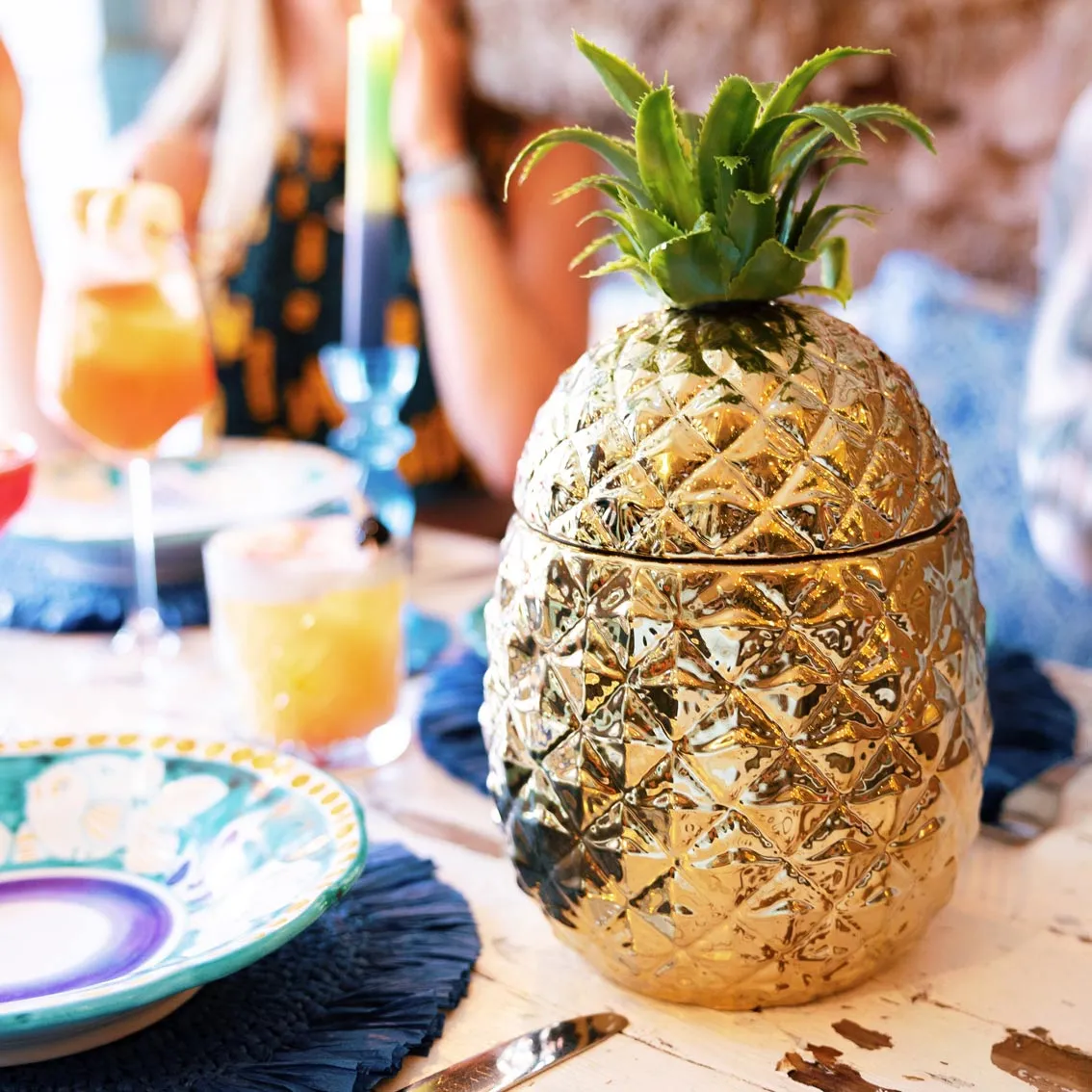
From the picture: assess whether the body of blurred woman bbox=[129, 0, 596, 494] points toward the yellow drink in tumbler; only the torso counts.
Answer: yes

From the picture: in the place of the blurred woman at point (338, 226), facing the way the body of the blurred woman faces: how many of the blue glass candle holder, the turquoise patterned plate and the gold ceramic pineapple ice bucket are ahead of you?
3

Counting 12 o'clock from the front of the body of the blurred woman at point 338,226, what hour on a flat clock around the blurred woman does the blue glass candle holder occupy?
The blue glass candle holder is roughly at 12 o'clock from the blurred woman.

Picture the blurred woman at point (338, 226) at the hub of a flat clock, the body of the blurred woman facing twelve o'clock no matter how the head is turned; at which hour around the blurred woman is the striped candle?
The striped candle is roughly at 12 o'clock from the blurred woman.

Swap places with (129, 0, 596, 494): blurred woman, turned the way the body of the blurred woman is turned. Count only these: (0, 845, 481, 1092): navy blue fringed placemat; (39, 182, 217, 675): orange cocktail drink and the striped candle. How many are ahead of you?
3

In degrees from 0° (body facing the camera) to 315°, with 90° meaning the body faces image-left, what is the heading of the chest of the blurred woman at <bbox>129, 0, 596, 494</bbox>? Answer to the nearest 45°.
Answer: approximately 0°

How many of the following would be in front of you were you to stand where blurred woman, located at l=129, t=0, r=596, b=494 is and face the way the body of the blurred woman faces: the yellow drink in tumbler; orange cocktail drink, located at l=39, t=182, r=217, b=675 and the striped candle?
3

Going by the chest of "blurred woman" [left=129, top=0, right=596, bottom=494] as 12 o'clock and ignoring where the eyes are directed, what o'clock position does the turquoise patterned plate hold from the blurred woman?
The turquoise patterned plate is roughly at 12 o'clock from the blurred woman.

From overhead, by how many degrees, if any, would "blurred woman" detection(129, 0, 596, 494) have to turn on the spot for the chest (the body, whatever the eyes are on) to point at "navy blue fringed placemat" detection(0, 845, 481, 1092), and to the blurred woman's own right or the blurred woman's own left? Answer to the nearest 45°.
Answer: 0° — they already face it
